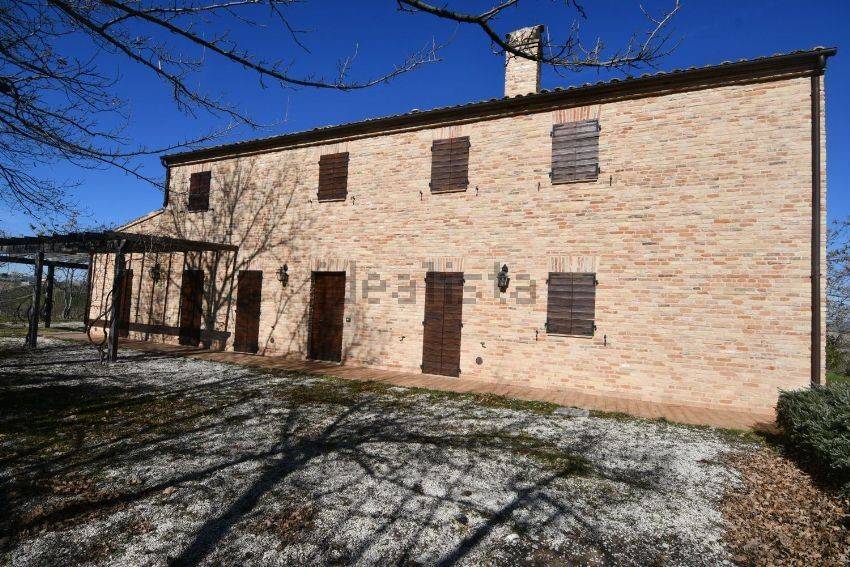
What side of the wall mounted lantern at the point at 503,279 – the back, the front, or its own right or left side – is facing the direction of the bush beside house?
left

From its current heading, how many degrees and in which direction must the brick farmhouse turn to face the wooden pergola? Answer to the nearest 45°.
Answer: approximately 45° to its right

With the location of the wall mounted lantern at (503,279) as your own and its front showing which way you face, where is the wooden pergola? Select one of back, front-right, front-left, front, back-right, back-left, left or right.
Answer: front-right

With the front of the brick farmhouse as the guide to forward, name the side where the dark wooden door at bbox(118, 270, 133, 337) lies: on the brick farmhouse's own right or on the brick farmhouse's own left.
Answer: on the brick farmhouse's own right

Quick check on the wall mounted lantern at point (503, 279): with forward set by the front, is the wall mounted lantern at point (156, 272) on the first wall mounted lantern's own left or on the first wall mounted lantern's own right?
on the first wall mounted lantern's own right

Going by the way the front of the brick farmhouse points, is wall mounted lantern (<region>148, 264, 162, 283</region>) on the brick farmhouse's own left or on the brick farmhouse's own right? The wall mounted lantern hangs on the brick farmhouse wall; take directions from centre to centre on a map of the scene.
on the brick farmhouse's own right

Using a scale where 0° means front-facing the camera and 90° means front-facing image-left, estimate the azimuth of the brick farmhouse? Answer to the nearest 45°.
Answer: approximately 45°

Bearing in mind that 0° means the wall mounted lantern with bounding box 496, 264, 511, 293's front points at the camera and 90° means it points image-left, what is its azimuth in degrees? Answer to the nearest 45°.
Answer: approximately 45°

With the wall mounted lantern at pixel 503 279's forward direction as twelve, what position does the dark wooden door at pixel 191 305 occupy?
The dark wooden door is roughly at 2 o'clock from the wall mounted lantern.

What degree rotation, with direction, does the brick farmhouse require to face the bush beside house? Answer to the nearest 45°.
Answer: approximately 90° to its left
